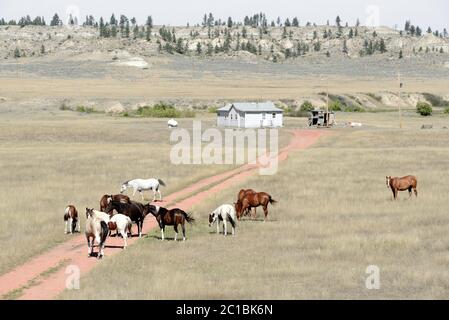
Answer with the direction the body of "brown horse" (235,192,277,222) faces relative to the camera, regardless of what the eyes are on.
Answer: to the viewer's left

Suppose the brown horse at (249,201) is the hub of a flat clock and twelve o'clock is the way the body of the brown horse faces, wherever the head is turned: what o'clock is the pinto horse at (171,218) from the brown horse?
The pinto horse is roughly at 10 o'clock from the brown horse.

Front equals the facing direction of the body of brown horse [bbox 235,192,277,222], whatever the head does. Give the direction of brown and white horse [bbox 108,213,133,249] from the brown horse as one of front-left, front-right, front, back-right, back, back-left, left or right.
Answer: front-left
